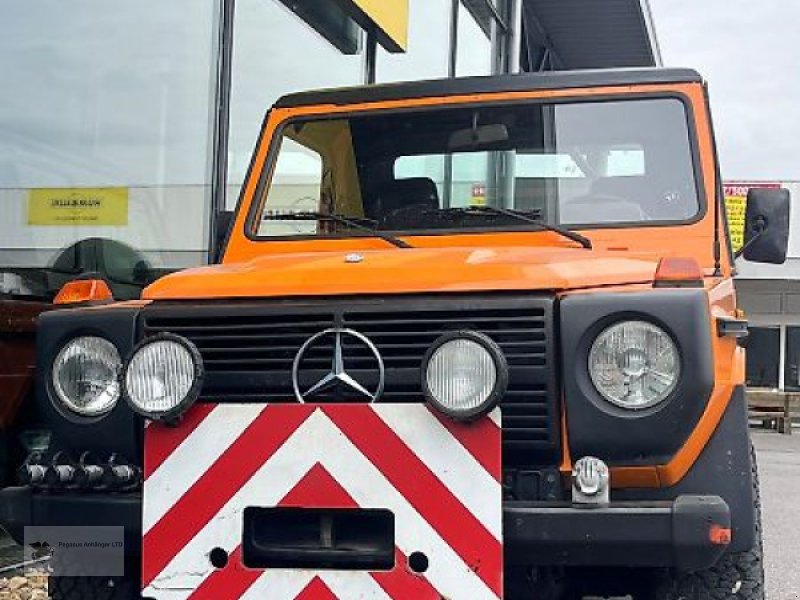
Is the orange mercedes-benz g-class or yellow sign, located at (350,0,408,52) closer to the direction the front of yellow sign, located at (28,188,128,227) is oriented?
the orange mercedes-benz g-class

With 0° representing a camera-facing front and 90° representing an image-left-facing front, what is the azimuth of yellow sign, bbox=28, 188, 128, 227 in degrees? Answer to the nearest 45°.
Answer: approximately 0°

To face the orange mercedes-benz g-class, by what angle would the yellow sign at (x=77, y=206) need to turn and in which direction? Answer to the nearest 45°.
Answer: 0° — it already faces it

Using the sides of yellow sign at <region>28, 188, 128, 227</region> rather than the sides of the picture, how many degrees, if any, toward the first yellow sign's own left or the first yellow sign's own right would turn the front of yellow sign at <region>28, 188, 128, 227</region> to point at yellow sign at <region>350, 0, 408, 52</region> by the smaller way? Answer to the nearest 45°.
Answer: approximately 135° to the first yellow sign's own left
